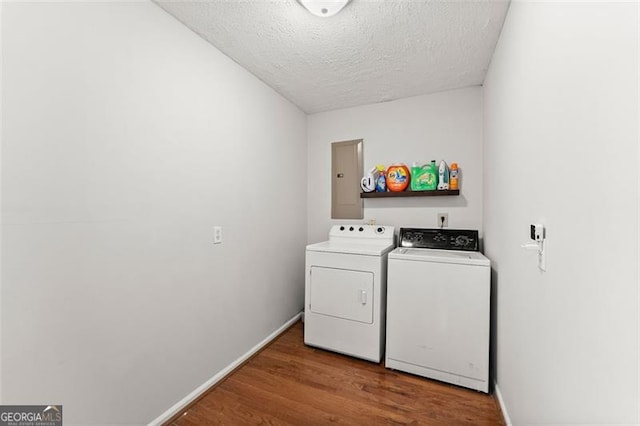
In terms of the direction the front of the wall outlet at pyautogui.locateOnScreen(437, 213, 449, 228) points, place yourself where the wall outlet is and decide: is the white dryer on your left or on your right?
on your right

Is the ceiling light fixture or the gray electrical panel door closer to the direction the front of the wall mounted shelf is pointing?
the ceiling light fixture
